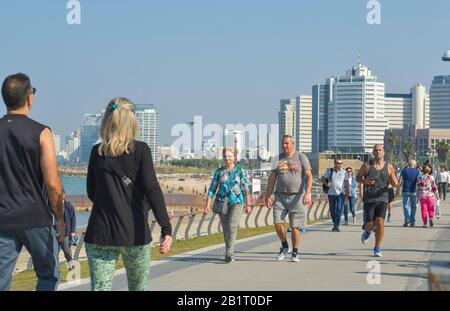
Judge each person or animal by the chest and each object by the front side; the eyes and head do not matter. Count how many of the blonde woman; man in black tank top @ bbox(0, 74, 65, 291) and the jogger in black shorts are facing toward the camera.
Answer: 1

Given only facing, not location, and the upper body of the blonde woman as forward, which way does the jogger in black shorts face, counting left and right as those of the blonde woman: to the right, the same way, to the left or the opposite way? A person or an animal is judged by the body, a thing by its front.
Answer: the opposite way

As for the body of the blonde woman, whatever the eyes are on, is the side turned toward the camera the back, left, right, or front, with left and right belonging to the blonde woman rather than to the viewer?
back

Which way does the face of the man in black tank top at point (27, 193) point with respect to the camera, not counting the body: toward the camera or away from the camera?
away from the camera

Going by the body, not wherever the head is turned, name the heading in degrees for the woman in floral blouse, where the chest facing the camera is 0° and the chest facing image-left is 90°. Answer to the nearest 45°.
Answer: approximately 0°

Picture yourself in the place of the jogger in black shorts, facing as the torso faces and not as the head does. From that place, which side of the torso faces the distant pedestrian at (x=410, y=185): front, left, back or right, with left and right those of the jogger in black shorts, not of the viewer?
back

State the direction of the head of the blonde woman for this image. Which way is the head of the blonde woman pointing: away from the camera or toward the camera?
away from the camera

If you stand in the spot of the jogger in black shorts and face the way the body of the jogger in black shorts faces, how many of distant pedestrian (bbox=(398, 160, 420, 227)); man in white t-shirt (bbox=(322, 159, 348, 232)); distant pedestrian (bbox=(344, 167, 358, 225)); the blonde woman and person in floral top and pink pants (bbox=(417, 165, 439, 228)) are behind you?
4

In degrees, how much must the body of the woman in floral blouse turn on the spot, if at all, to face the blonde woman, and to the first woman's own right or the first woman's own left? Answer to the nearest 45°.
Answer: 0° — they already face them

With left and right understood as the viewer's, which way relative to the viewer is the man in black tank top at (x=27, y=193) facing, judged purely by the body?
facing away from the viewer and to the right of the viewer

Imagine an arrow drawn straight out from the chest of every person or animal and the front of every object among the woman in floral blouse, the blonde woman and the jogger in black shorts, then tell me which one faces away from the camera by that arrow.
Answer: the blonde woman
